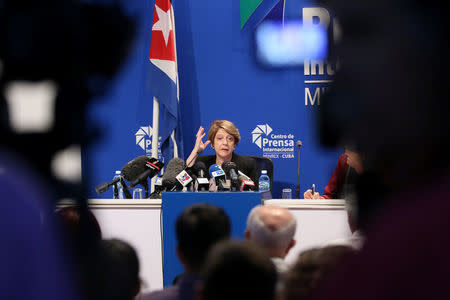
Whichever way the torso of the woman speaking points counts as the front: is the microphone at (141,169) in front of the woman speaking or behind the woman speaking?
in front

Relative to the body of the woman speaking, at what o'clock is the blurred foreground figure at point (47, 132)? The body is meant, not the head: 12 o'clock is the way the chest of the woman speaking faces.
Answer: The blurred foreground figure is roughly at 12 o'clock from the woman speaking.

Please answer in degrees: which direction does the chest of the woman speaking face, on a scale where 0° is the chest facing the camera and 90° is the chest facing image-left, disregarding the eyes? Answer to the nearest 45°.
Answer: approximately 0°

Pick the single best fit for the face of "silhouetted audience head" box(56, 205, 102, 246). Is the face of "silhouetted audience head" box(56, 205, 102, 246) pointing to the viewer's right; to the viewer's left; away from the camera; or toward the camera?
away from the camera

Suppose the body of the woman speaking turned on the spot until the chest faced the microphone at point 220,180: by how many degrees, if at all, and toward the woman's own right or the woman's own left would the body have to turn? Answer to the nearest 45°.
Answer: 0° — they already face it

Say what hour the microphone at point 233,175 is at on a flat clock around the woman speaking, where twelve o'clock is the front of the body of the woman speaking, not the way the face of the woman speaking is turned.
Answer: The microphone is roughly at 12 o'clock from the woman speaking.

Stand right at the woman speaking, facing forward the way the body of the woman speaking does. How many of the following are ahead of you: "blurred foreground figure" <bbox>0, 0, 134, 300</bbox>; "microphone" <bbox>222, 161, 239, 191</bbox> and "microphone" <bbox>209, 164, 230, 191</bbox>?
3

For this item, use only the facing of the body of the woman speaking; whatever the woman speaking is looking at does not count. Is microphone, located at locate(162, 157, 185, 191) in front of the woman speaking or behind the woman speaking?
in front
